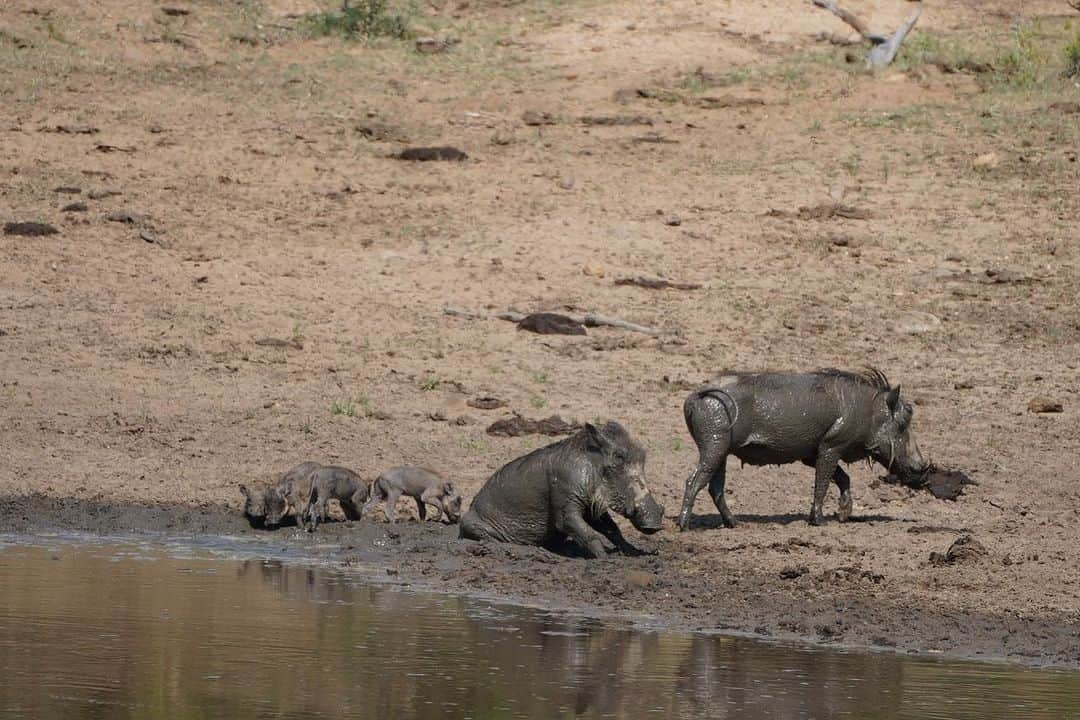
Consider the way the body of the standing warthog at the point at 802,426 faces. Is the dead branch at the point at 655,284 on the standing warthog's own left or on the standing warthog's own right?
on the standing warthog's own left

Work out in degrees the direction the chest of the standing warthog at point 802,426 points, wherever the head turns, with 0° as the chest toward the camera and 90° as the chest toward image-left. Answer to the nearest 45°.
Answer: approximately 270°

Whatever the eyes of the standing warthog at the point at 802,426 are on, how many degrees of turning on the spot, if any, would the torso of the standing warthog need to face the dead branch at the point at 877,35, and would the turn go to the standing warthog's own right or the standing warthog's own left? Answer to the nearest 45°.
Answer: approximately 90° to the standing warthog's own left

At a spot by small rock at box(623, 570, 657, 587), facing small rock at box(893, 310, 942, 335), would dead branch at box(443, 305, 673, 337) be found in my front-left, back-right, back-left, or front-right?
front-left

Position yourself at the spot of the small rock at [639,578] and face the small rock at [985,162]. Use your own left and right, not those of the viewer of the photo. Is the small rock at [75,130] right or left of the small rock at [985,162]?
left

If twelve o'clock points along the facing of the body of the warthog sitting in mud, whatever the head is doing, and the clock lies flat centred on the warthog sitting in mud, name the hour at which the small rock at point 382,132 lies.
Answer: The small rock is roughly at 7 o'clock from the warthog sitting in mud.

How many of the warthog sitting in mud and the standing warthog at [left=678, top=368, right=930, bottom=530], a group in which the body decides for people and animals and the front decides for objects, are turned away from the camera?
0

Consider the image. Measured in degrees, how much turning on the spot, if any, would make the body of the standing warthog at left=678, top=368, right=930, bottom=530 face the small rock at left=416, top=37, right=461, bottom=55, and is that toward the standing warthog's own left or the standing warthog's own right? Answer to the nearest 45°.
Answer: approximately 135° to the standing warthog's own left

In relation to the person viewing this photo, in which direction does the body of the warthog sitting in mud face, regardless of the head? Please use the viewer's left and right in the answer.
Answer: facing the viewer and to the right of the viewer

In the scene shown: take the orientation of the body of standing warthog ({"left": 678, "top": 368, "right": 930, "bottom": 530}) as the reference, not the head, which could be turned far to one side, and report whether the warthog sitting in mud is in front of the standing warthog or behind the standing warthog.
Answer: behind

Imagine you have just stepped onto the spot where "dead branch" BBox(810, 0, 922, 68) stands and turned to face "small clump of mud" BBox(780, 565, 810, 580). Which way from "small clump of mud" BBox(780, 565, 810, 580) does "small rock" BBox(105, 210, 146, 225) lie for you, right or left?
right

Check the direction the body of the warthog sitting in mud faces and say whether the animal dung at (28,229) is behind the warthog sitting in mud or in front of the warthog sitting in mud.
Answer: behind

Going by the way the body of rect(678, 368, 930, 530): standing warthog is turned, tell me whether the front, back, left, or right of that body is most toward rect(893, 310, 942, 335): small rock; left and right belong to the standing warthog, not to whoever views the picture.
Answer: left

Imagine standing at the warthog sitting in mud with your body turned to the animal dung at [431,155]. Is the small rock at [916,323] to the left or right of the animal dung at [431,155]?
right

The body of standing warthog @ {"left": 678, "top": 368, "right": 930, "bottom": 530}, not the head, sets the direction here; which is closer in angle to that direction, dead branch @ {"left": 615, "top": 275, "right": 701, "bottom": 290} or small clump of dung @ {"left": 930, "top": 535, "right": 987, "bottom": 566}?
the small clump of dung

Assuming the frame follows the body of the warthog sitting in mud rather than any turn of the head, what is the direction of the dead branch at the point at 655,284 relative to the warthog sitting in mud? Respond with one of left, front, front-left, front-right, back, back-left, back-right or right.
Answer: back-left

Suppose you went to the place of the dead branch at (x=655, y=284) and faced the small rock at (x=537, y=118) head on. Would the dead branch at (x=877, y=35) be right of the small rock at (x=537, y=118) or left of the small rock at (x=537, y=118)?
right
